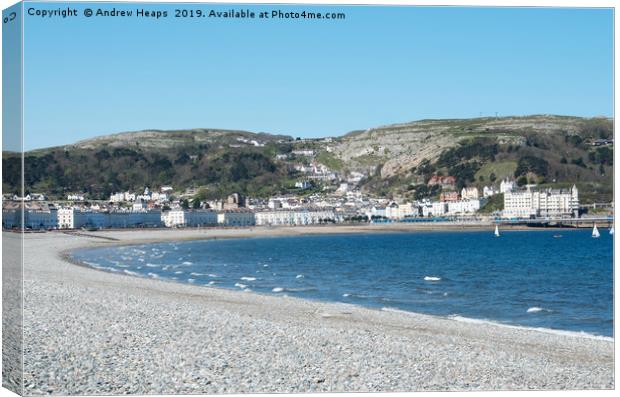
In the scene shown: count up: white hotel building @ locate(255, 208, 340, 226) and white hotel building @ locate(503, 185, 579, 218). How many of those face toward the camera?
2

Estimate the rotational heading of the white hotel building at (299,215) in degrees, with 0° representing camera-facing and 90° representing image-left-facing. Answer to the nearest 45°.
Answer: approximately 0°

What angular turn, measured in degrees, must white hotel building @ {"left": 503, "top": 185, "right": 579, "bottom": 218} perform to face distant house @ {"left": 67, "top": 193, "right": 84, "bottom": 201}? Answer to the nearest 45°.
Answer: approximately 45° to its right
